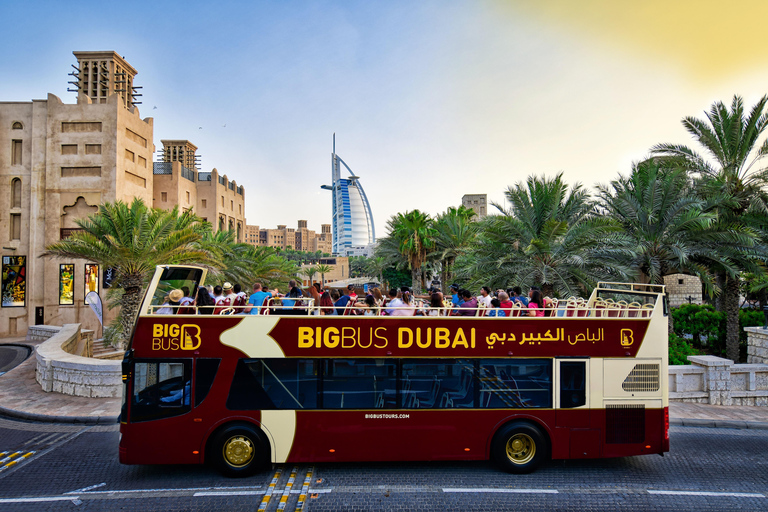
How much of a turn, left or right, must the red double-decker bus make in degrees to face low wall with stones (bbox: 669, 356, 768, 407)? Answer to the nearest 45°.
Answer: approximately 135° to its right

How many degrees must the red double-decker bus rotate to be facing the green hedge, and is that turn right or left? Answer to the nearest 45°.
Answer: approximately 135° to its right

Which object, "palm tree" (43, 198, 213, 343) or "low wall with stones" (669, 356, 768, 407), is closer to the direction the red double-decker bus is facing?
the palm tree

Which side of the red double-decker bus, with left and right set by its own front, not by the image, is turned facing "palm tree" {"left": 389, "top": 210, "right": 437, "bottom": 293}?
right

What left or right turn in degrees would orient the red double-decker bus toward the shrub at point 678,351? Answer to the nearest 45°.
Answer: approximately 135° to its right

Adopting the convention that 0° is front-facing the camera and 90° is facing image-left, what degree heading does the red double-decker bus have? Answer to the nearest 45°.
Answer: approximately 90°
